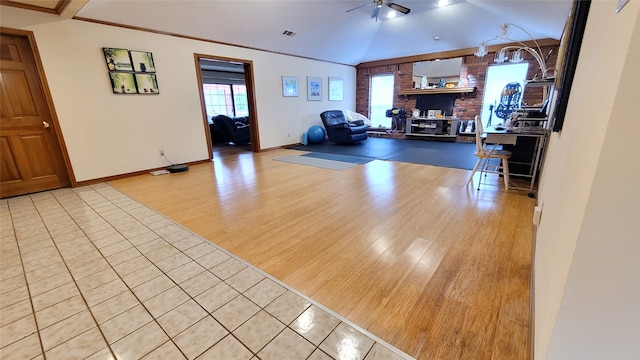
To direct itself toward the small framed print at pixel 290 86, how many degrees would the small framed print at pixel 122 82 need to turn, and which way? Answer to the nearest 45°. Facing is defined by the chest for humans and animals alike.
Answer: approximately 90° to its left

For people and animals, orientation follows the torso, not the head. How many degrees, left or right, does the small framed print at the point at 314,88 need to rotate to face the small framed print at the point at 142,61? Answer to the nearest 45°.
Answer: approximately 90° to its right

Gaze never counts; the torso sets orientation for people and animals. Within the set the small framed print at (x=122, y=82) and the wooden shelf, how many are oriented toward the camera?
2

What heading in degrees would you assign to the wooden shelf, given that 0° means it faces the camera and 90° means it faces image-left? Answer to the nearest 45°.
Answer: approximately 0°

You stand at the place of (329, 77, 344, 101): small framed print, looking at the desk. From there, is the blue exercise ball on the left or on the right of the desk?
right

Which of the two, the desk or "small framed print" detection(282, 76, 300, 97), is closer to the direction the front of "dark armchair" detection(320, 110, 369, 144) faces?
the desk

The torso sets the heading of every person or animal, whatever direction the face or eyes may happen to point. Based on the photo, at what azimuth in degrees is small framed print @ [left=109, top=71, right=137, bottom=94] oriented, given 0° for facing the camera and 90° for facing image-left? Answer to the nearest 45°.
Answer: approximately 0°

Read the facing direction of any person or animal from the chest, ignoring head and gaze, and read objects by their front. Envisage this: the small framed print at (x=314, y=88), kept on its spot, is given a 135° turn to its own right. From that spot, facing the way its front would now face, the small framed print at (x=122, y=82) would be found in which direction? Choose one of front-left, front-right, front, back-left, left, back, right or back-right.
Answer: front-left

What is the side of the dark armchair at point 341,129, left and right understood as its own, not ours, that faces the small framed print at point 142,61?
right

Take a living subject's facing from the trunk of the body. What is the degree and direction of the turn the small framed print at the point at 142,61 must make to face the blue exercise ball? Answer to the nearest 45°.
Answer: approximately 90° to its left
